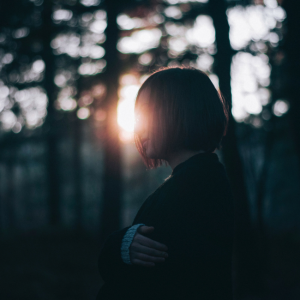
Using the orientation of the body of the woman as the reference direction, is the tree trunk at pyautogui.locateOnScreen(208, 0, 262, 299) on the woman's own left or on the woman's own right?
on the woman's own right

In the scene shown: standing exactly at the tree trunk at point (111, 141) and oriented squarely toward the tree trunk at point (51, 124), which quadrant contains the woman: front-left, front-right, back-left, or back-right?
back-left
